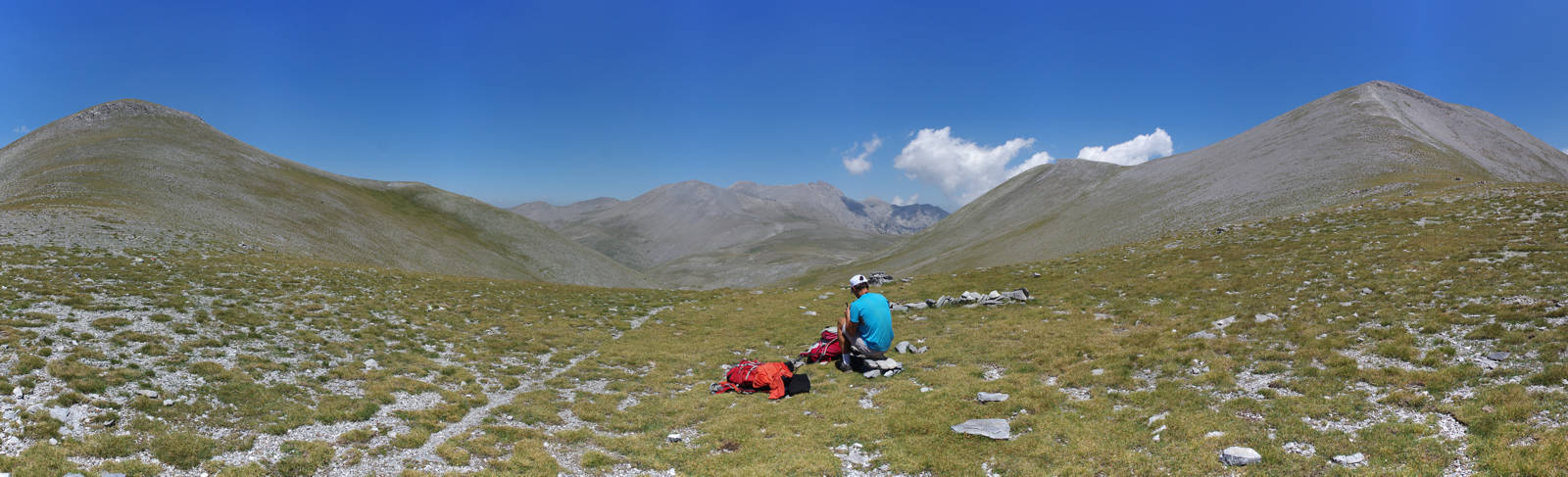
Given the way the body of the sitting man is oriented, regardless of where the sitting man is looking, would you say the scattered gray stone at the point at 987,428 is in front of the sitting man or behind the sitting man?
behind

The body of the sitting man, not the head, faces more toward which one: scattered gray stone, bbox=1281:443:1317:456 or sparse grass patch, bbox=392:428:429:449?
the sparse grass patch

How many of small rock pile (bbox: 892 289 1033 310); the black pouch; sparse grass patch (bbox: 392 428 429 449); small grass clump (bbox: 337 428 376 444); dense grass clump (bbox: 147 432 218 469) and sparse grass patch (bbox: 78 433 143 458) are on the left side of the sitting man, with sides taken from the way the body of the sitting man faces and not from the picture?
5

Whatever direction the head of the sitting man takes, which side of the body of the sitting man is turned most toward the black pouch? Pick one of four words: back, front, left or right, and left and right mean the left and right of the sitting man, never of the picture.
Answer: left

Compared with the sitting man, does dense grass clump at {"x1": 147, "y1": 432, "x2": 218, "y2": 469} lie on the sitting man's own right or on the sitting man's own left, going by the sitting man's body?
on the sitting man's own left

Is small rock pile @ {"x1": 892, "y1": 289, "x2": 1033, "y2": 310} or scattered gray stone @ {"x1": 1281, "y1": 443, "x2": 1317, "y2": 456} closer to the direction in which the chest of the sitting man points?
the small rock pile

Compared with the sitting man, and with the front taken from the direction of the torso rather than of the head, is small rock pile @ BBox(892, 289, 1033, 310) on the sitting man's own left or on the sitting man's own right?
on the sitting man's own right

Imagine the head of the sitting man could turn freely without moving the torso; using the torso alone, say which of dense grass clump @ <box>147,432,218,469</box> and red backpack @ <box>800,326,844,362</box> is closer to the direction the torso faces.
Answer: the red backpack

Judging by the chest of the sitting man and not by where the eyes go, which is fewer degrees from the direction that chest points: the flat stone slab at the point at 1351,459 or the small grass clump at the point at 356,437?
the small grass clump

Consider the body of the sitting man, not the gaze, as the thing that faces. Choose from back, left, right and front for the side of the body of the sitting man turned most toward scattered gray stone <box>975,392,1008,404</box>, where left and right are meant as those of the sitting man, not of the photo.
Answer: back

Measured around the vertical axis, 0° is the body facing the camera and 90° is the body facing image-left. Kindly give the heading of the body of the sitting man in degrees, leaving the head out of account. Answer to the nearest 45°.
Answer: approximately 135°

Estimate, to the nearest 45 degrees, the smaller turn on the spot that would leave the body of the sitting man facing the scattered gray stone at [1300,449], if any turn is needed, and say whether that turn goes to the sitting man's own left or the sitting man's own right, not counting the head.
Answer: approximately 180°

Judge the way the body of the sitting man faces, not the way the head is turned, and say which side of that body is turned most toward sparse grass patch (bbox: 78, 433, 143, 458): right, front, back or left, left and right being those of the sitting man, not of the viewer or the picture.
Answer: left

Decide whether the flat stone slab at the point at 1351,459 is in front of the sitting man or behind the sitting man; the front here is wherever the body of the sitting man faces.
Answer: behind

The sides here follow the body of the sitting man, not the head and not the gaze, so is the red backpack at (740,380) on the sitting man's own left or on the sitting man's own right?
on the sitting man's own left
